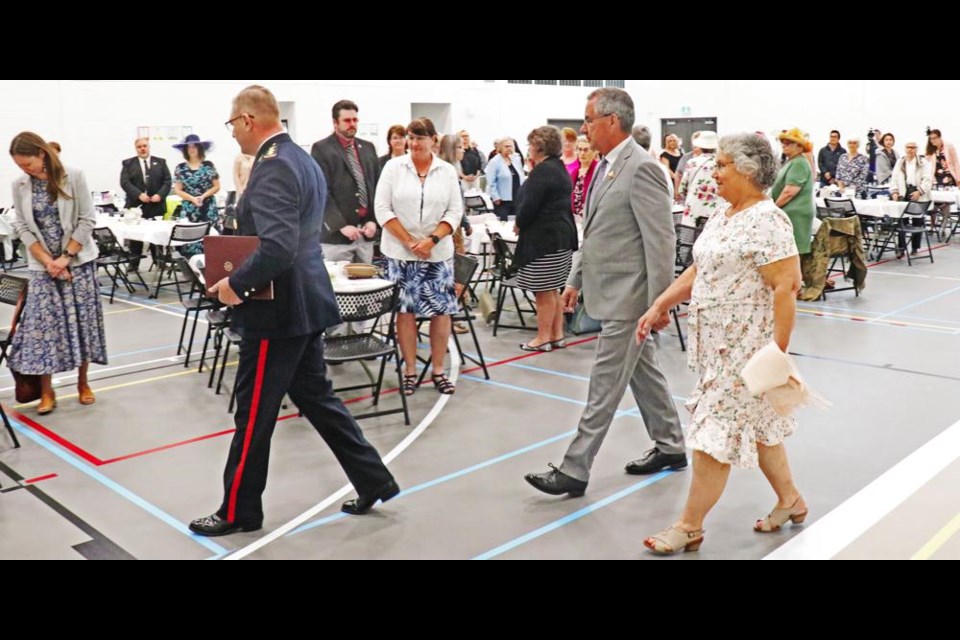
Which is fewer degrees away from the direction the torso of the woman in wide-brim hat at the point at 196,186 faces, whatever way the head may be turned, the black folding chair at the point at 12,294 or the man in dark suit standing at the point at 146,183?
the black folding chair

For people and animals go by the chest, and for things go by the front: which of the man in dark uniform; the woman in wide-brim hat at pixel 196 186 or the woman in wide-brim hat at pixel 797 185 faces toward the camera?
the woman in wide-brim hat at pixel 196 186

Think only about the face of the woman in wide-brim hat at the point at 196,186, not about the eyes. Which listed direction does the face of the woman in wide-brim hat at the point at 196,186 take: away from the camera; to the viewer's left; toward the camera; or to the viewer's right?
toward the camera

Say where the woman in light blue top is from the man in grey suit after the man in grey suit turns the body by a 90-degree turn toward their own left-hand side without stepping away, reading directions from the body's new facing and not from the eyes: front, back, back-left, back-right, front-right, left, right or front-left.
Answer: back

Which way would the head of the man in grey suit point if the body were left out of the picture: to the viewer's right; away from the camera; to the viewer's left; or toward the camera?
to the viewer's left

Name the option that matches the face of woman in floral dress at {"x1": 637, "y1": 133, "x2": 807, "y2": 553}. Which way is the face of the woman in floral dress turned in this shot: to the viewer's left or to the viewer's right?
to the viewer's left

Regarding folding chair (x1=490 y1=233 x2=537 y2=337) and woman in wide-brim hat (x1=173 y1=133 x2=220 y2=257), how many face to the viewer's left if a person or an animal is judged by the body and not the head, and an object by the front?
0

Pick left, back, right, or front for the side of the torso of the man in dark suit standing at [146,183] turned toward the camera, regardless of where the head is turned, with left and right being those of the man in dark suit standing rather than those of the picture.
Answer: front
